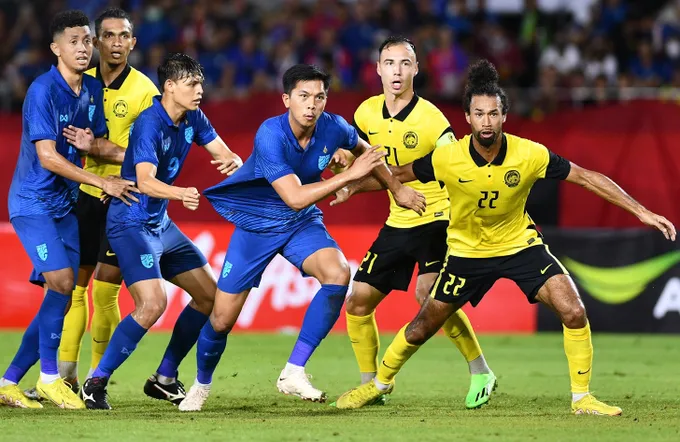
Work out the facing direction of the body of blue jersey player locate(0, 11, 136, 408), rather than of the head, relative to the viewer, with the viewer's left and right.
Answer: facing the viewer and to the right of the viewer

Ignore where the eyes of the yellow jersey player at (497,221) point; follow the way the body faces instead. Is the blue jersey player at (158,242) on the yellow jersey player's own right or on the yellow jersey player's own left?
on the yellow jersey player's own right

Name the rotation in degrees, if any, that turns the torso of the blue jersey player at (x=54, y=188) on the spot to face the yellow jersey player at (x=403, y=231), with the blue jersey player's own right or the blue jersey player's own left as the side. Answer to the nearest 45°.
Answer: approximately 45° to the blue jersey player's own left

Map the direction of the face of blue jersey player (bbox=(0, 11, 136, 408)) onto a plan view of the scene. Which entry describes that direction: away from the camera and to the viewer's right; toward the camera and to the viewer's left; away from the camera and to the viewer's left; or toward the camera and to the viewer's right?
toward the camera and to the viewer's right

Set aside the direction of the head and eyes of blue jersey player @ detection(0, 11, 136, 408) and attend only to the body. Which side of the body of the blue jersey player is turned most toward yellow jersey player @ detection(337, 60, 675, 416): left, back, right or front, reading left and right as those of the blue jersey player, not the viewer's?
front

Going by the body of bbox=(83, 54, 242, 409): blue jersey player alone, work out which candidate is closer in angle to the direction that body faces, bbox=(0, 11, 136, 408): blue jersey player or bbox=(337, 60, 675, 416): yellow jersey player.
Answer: the yellow jersey player

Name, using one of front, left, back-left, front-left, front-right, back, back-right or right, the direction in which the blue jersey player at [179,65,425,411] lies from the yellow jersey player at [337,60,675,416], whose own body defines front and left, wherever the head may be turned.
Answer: right

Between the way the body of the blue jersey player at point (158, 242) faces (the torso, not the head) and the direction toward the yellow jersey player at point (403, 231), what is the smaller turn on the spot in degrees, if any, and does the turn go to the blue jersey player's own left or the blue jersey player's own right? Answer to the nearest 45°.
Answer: approximately 45° to the blue jersey player's own left
